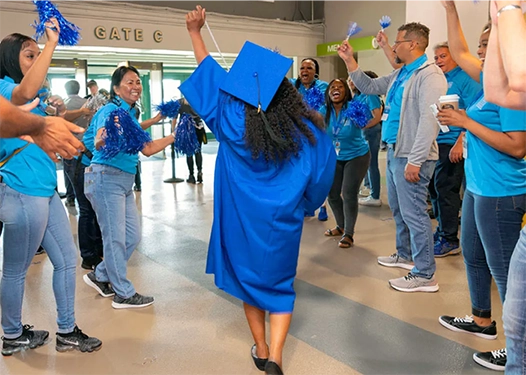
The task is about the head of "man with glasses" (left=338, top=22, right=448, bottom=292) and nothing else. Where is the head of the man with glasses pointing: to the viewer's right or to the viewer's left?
to the viewer's left

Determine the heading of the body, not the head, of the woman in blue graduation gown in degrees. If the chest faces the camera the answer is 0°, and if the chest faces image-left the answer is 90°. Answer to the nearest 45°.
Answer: approximately 180°

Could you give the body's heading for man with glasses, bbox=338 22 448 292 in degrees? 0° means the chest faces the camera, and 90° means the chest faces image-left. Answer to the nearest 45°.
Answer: approximately 90°
